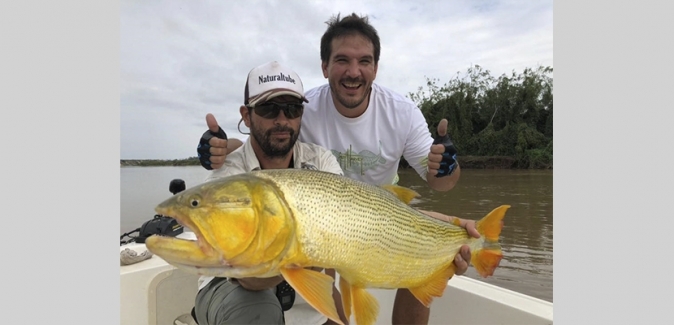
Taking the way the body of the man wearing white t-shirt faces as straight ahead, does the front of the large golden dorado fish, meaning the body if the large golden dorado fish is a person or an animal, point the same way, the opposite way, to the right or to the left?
to the right

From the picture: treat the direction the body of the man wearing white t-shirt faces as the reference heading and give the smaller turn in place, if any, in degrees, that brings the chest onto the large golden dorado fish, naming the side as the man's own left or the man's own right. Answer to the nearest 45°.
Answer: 0° — they already face it

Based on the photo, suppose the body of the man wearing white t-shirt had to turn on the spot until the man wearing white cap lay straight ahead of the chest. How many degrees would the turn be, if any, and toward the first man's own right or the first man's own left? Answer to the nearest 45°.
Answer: approximately 45° to the first man's own right

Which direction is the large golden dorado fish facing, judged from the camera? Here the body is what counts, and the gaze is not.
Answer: to the viewer's left

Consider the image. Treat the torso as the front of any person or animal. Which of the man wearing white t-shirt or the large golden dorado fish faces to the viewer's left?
the large golden dorado fish

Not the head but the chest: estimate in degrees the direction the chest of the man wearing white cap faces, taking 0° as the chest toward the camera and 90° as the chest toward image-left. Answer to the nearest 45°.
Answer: approximately 0°
